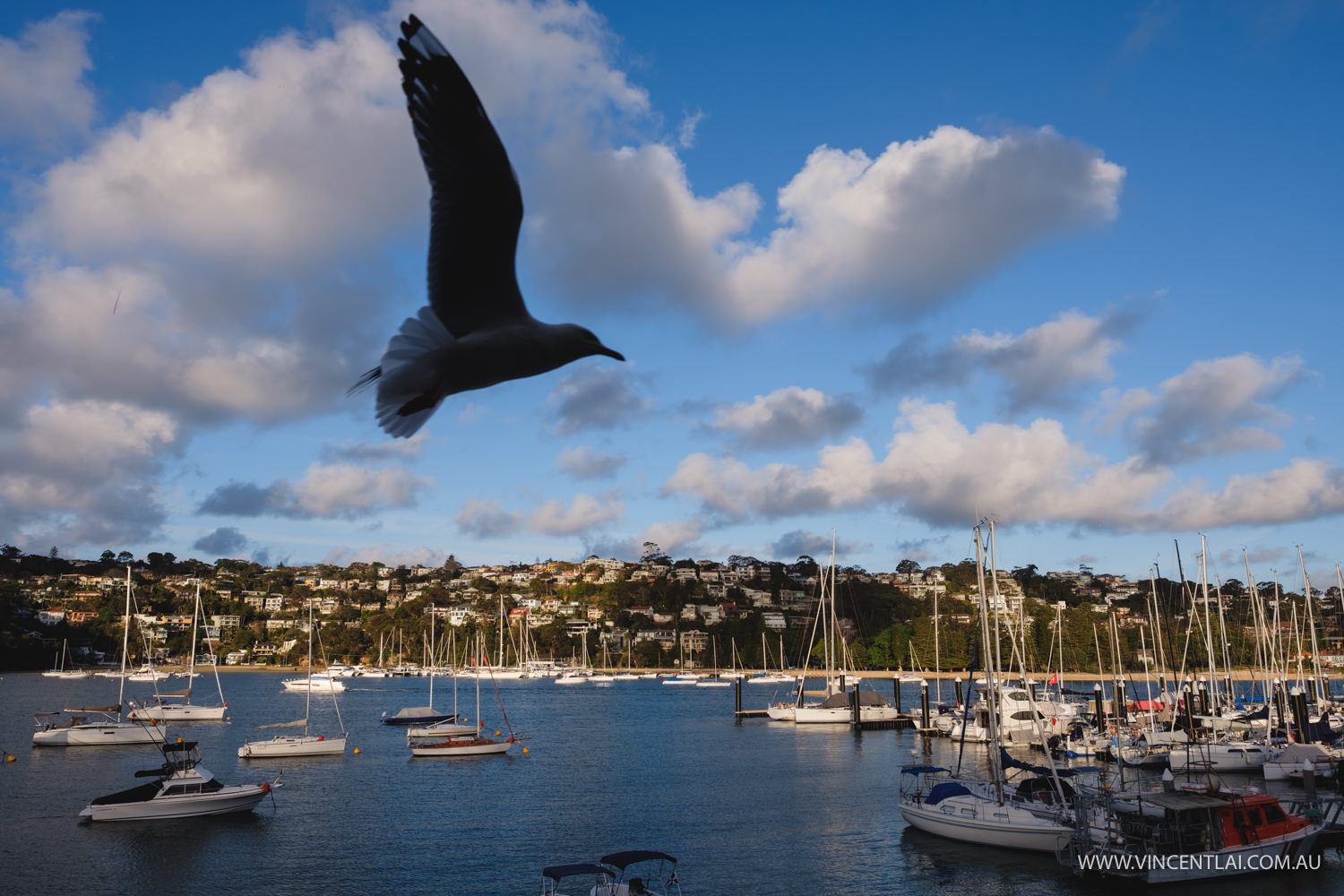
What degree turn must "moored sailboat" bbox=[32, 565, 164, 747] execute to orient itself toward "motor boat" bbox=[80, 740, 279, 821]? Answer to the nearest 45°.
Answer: approximately 90° to its right

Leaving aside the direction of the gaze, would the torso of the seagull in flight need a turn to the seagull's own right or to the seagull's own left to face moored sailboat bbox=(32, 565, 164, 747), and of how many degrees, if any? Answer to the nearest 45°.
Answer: approximately 90° to the seagull's own left

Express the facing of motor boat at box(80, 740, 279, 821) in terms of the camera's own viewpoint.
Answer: facing to the right of the viewer

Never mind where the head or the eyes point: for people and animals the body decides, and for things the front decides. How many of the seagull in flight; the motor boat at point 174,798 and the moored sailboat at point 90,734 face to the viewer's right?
3

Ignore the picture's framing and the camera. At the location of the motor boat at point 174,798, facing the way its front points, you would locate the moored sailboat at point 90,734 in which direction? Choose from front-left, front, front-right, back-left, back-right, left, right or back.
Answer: left

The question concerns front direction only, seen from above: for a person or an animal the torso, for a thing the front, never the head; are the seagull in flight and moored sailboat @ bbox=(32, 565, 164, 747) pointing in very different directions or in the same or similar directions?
same or similar directions

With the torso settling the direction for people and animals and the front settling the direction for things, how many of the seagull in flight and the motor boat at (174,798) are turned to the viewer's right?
2

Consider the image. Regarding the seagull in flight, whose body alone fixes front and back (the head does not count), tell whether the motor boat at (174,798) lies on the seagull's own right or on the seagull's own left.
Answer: on the seagull's own left

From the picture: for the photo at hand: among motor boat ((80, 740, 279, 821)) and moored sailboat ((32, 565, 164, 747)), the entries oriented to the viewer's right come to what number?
2

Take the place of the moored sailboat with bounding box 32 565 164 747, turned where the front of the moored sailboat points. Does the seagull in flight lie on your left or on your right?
on your right

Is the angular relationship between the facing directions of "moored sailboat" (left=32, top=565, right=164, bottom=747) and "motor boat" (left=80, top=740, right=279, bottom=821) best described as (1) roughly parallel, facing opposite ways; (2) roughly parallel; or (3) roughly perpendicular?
roughly parallel

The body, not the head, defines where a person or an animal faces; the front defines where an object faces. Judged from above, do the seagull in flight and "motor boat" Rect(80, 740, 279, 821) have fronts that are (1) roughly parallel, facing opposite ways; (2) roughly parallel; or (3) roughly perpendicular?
roughly parallel

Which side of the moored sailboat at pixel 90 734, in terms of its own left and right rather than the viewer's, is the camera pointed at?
right

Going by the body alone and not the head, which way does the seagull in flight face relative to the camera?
to the viewer's right

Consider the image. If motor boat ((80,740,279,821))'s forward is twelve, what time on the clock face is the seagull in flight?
The seagull in flight is roughly at 3 o'clock from the motor boat.
